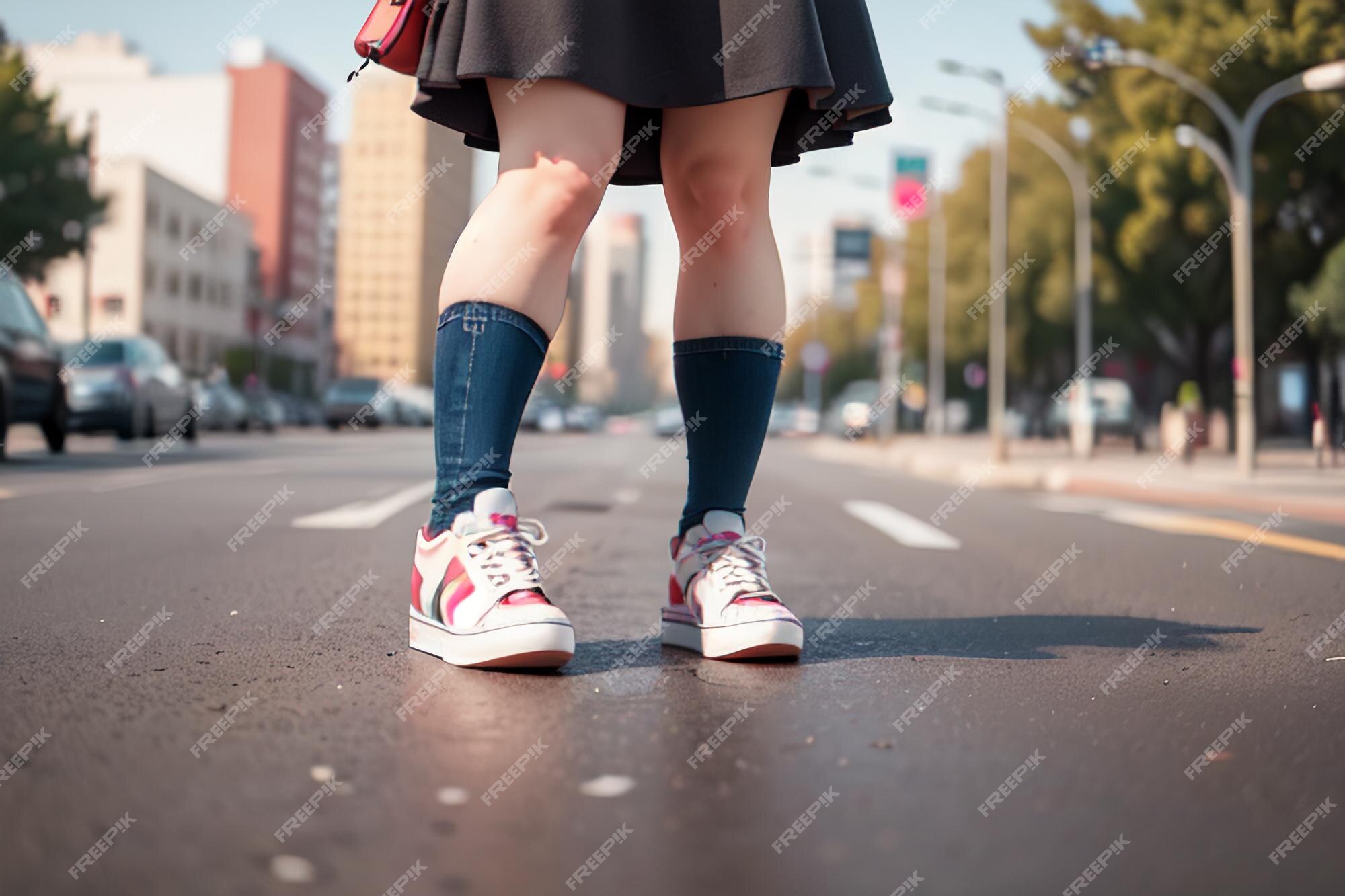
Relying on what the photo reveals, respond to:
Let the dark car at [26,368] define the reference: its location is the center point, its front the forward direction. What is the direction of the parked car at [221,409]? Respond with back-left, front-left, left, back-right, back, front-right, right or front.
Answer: back-left

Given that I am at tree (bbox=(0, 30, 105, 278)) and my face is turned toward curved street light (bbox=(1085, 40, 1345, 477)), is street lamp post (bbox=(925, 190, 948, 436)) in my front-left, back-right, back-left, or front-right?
front-left

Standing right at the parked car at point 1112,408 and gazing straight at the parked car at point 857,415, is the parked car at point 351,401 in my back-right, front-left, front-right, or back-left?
front-left

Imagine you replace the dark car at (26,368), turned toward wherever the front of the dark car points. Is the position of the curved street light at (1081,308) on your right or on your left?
on your left
